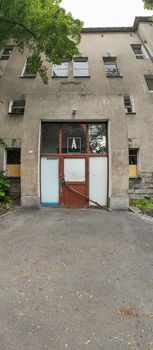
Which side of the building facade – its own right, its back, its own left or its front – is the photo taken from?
front
